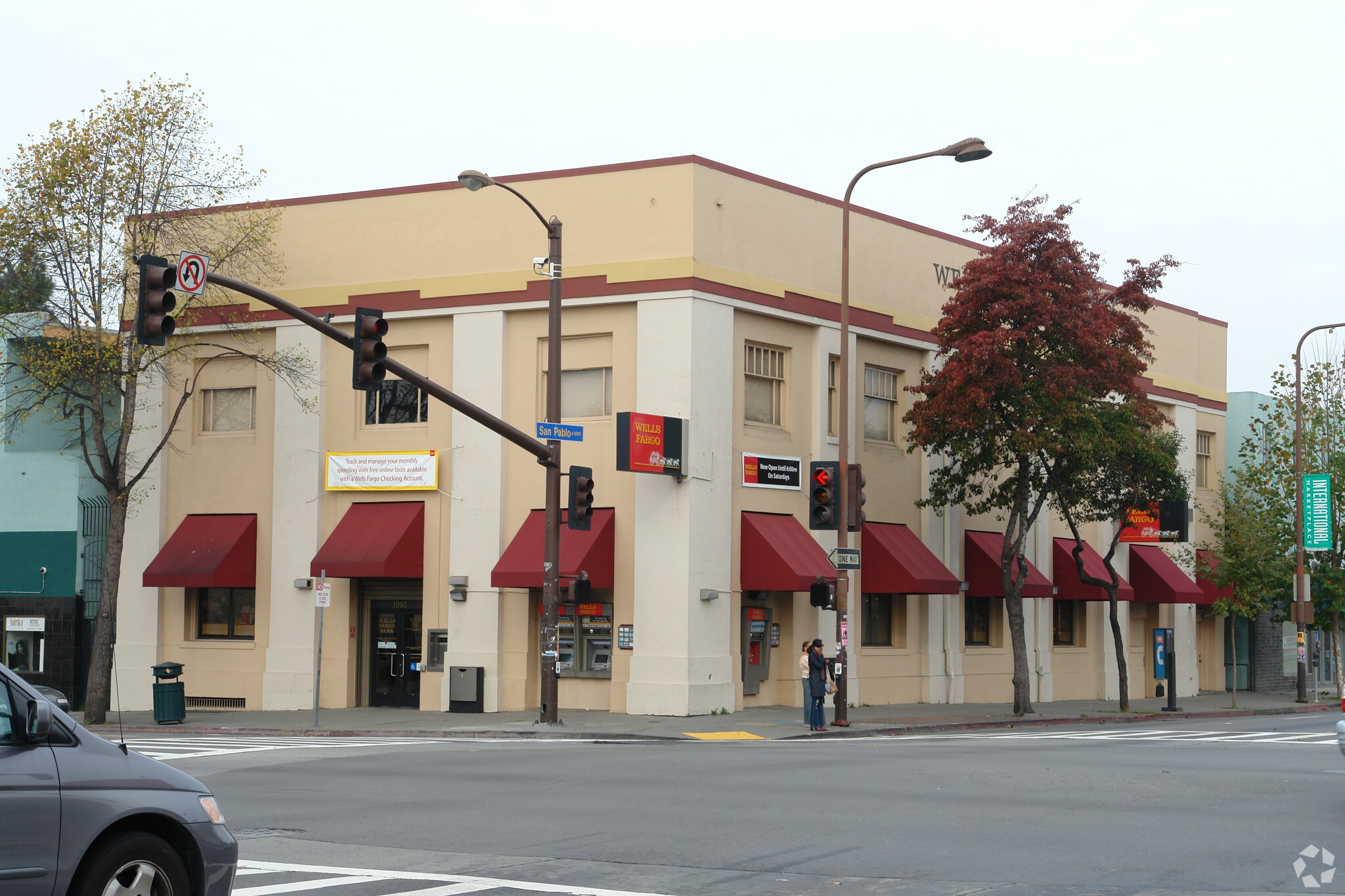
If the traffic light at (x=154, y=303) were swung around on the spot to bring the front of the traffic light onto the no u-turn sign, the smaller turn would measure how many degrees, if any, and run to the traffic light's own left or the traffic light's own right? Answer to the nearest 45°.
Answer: approximately 135° to the traffic light's own left

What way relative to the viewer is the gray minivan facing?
to the viewer's right

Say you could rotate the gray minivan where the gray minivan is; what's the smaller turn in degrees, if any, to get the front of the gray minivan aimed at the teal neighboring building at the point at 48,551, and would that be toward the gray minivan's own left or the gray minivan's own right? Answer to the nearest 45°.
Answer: approximately 90° to the gray minivan's own left

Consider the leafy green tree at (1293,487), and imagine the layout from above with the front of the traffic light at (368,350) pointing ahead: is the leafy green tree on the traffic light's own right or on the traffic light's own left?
on the traffic light's own left

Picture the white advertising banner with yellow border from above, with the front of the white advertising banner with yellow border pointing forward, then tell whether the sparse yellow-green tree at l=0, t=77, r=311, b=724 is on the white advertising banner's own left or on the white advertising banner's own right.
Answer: on the white advertising banner's own right

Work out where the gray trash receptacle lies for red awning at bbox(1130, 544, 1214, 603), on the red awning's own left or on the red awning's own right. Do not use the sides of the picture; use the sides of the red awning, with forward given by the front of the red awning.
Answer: on the red awning's own right

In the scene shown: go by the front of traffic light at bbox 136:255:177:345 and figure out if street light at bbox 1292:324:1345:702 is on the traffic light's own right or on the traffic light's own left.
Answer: on the traffic light's own left

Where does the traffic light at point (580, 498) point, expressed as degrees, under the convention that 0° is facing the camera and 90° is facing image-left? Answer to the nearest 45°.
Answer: approximately 315°

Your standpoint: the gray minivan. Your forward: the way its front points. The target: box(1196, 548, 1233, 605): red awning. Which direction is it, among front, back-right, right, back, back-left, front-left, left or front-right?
front-left

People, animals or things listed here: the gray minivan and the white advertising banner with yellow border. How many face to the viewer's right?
1

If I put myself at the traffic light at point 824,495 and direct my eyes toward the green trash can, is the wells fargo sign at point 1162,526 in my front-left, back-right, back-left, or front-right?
back-right

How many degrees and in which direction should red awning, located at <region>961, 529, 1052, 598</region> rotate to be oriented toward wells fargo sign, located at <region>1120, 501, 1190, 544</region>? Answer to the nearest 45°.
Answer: approximately 90° to its left

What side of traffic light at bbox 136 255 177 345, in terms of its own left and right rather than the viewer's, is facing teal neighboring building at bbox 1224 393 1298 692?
left

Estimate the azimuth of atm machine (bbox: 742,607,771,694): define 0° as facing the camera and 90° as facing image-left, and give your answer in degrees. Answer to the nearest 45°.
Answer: approximately 315°
